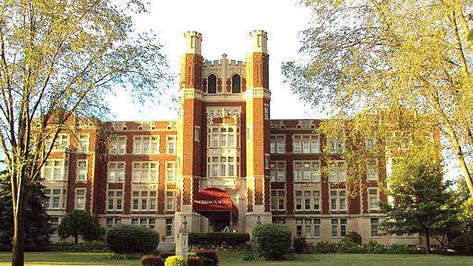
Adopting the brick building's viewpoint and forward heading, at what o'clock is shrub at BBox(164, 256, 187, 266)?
The shrub is roughly at 12 o'clock from the brick building.

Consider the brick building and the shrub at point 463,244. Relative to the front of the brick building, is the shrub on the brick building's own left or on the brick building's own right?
on the brick building's own left

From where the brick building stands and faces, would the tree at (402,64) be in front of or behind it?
in front

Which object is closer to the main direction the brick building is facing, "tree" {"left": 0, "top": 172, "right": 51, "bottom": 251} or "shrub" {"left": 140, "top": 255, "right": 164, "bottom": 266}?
the shrub

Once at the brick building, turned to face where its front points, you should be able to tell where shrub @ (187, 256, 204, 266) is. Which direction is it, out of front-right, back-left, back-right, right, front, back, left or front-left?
front

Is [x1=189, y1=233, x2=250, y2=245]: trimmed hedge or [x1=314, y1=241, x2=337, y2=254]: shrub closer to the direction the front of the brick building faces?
the trimmed hedge

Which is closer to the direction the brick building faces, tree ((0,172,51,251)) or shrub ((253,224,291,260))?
the shrub

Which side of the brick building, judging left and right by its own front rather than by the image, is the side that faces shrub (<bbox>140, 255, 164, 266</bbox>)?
front

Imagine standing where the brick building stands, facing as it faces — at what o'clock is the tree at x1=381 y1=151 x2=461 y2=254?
The tree is roughly at 10 o'clock from the brick building.

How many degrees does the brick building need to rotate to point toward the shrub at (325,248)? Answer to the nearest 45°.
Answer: approximately 45° to its left

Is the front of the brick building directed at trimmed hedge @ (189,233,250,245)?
yes

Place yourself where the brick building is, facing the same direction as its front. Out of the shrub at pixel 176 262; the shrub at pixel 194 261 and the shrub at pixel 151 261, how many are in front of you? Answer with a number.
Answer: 3

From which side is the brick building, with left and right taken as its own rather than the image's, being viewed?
front

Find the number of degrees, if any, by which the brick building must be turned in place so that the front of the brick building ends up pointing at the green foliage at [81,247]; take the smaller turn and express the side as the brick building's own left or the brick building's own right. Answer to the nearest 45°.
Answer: approximately 45° to the brick building's own right

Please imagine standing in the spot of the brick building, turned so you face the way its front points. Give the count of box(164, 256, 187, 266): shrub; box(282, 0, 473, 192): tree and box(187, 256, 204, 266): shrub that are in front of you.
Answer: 3
